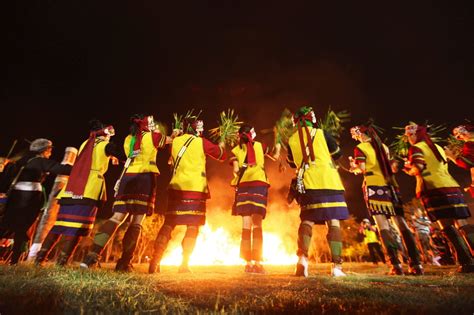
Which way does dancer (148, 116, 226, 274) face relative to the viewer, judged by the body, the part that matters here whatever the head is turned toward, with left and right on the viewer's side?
facing away from the viewer and to the right of the viewer

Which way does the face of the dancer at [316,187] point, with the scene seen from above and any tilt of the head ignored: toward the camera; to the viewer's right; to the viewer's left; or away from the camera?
away from the camera

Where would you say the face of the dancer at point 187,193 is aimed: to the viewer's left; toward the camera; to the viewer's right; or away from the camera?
away from the camera

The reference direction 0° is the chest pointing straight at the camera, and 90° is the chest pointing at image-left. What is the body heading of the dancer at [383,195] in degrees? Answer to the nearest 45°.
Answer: approximately 135°

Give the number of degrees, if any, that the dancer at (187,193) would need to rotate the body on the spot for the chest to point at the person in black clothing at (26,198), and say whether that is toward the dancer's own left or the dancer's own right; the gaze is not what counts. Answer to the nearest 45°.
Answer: approximately 135° to the dancer's own left

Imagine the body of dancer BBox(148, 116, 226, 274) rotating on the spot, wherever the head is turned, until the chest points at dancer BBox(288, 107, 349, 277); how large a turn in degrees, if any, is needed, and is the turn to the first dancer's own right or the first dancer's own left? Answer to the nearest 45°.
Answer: approximately 90° to the first dancer's own right

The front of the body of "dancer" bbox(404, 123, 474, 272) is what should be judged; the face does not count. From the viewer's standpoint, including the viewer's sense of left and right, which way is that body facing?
facing away from the viewer and to the left of the viewer

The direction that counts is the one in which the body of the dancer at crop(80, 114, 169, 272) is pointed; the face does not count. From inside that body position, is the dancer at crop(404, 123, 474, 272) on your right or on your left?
on your right
